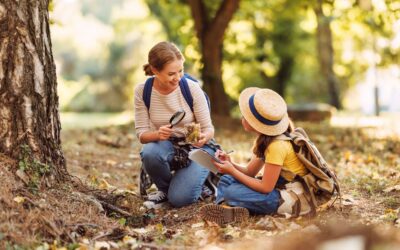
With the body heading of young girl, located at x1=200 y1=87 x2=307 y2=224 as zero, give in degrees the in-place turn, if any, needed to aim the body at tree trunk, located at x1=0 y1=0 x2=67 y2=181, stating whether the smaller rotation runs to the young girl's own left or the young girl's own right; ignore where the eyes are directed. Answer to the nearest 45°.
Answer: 0° — they already face it

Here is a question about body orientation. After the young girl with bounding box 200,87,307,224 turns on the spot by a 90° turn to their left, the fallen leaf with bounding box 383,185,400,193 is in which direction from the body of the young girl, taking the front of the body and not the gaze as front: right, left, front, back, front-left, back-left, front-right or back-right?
back-left

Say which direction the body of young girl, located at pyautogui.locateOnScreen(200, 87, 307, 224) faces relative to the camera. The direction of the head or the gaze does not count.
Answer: to the viewer's left

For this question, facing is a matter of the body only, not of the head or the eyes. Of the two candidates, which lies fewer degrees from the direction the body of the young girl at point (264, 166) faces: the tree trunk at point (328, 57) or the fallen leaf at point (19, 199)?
the fallen leaf

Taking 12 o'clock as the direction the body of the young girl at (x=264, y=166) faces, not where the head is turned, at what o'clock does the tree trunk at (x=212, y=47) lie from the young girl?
The tree trunk is roughly at 3 o'clock from the young girl.

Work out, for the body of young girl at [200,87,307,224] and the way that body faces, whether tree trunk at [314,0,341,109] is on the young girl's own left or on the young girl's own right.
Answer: on the young girl's own right

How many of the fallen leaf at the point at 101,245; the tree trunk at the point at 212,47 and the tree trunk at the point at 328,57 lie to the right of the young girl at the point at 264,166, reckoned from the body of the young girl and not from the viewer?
2

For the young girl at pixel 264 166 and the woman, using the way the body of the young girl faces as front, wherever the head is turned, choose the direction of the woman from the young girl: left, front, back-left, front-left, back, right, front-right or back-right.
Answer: front-right
